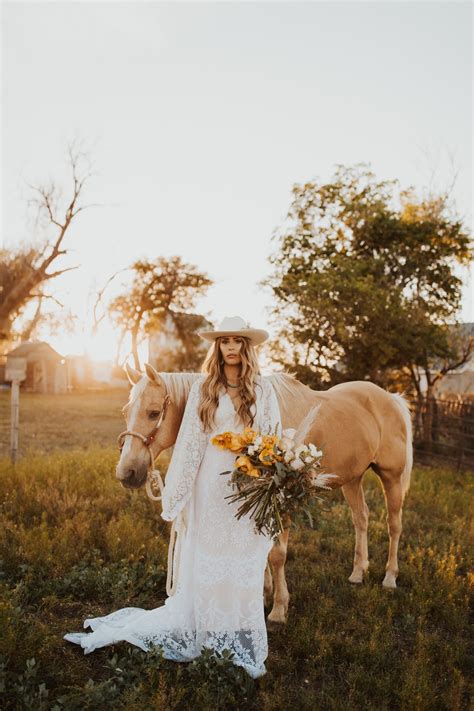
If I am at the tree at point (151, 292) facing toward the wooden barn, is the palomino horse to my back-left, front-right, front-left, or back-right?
back-left

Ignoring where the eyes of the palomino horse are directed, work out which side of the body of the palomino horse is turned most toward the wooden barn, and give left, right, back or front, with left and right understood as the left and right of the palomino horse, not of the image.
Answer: right

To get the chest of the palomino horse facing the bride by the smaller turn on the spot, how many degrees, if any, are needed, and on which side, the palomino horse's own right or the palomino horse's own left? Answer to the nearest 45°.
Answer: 0° — it already faces them

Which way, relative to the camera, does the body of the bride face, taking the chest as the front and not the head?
toward the camera

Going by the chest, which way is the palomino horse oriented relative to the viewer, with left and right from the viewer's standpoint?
facing the viewer and to the left of the viewer

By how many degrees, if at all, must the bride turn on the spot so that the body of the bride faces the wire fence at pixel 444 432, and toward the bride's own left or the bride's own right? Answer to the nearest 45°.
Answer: approximately 135° to the bride's own left

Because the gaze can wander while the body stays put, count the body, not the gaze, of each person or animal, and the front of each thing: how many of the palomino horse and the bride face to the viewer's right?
0

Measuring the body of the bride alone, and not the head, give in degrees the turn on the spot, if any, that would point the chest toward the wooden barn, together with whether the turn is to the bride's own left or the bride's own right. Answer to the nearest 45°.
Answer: approximately 180°

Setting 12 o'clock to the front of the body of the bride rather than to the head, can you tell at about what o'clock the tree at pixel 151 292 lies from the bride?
The tree is roughly at 6 o'clock from the bride.

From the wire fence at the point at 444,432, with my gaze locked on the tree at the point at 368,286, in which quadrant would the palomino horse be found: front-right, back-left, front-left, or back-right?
back-left

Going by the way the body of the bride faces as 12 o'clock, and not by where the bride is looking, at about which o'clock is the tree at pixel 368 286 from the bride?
The tree is roughly at 7 o'clock from the bride.
